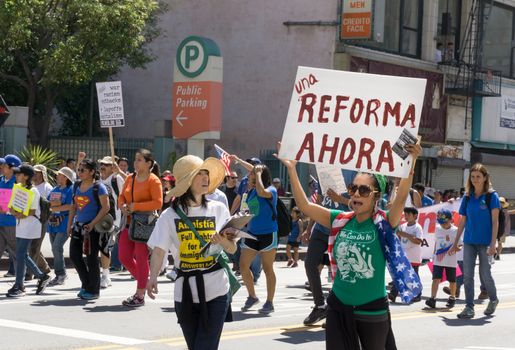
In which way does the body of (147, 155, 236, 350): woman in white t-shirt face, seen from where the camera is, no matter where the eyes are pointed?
toward the camera

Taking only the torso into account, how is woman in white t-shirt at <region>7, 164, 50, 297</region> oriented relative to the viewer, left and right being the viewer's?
facing to the left of the viewer

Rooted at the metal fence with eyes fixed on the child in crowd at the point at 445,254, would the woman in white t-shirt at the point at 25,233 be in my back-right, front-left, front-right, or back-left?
front-right

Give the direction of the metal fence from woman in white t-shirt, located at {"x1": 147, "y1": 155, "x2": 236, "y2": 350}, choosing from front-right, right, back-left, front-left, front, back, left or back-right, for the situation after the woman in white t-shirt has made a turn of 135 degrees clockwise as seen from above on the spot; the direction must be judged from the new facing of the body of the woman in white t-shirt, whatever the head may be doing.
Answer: front-right

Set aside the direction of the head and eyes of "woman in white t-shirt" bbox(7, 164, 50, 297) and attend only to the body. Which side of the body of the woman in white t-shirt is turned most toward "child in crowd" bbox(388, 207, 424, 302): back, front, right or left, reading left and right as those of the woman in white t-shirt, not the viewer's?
back

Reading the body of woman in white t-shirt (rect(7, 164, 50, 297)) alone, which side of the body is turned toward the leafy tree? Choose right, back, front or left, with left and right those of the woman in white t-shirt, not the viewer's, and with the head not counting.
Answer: right

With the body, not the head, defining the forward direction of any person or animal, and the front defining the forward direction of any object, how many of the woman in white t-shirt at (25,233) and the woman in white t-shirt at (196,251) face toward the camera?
1

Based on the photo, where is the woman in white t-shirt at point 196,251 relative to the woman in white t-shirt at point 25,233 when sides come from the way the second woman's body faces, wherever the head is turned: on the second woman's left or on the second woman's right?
on the second woman's left

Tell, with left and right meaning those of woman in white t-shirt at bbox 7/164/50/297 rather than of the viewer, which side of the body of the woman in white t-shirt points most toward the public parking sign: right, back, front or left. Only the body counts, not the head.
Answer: right

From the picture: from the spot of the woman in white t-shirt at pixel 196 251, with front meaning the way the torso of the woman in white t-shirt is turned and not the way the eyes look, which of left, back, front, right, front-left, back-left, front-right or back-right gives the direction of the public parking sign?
back
